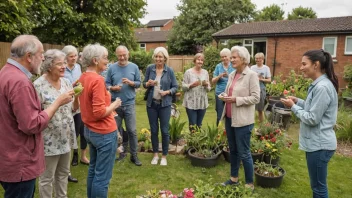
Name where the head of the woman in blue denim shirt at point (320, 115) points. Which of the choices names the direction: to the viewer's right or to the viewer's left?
to the viewer's left

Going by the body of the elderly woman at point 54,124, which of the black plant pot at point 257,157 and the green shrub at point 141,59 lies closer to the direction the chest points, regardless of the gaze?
the black plant pot

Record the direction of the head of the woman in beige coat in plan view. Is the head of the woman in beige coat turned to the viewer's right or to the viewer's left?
to the viewer's left

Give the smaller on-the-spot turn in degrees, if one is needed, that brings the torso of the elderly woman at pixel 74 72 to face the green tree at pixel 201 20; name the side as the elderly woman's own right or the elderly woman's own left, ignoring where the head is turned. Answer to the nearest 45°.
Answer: approximately 90° to the elderly woman's own left

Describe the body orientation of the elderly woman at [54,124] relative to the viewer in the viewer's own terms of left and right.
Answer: facing the viewer and to the right of the viewer

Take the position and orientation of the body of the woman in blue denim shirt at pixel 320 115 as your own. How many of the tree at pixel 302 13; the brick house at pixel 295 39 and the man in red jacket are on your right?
2

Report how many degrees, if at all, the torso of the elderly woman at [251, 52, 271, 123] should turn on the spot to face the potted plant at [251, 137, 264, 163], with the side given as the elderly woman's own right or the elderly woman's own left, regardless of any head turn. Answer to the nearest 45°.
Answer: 0° — they already face it

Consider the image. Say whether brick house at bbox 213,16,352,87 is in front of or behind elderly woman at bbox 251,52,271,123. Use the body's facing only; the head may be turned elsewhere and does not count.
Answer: behind

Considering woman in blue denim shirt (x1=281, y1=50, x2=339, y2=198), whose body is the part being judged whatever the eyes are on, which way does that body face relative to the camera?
to the viewer's left

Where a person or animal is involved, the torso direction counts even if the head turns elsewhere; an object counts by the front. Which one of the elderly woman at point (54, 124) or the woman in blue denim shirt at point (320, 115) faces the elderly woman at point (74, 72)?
the woman in blue denim shirt

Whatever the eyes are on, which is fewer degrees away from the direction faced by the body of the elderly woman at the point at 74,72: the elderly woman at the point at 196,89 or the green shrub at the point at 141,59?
the elderly woman

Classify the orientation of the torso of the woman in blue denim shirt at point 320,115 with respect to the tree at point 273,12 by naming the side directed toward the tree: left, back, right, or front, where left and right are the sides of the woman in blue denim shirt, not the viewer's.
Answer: right

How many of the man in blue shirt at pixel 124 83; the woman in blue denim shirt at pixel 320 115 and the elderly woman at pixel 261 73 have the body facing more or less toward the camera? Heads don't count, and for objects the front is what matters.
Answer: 2

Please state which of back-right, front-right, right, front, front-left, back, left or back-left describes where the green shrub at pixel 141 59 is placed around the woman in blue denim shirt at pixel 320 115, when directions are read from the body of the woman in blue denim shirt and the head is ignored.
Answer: front-right
